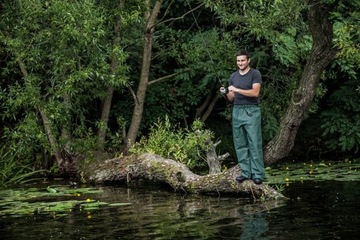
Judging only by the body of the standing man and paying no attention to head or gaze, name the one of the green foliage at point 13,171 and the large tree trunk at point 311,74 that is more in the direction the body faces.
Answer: the green foliage

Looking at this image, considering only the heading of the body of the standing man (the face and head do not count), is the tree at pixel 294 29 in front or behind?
behind

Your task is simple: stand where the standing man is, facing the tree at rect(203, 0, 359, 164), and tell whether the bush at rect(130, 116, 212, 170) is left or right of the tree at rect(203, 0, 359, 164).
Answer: left

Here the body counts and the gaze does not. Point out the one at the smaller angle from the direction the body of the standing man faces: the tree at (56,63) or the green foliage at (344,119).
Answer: the tree

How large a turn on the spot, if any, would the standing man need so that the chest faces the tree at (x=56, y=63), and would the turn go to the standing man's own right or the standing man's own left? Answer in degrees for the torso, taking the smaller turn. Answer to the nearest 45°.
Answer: approximately 90° to the standing man's own right

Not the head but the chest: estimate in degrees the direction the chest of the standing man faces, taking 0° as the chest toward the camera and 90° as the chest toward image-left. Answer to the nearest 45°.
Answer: approximately 45°

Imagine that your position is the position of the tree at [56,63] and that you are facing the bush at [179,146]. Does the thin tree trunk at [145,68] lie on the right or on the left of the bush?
left

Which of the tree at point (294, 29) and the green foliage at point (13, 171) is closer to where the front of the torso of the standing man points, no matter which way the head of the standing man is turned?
the green foliage
